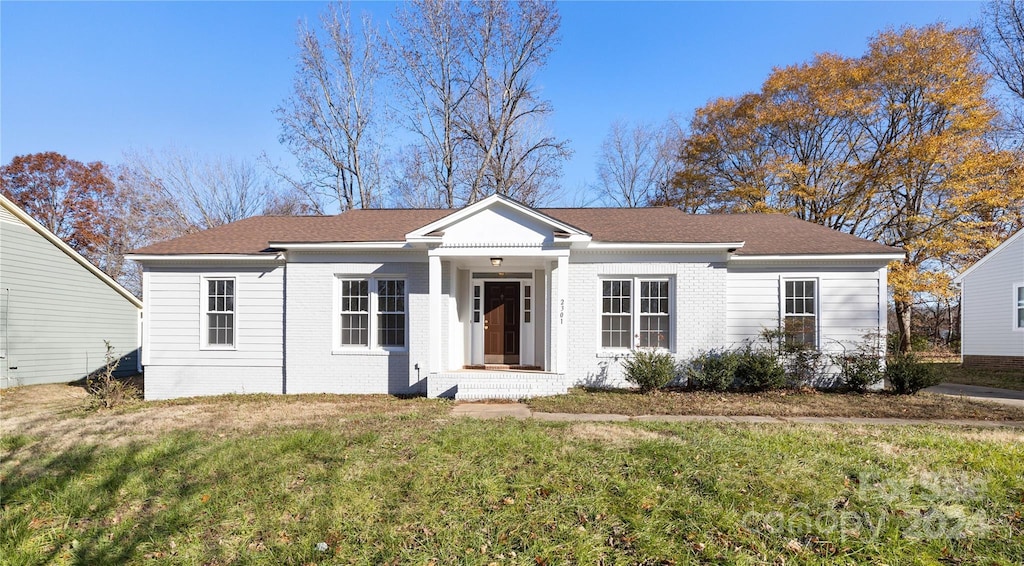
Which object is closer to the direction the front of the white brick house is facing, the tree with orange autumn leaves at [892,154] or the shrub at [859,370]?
the shrub

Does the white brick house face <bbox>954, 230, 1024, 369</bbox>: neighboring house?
no

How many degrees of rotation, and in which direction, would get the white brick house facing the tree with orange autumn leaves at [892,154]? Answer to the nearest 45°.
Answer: approximately 135° to its left

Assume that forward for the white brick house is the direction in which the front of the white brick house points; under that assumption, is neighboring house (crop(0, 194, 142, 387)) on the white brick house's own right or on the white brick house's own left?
on the white brick house's own right

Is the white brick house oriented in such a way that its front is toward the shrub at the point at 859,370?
no

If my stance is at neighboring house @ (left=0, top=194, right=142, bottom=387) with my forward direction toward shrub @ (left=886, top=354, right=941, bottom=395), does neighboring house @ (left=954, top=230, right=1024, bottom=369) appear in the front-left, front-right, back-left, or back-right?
front-left

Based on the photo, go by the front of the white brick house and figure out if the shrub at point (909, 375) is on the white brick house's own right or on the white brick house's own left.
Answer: on the white brick house's own left

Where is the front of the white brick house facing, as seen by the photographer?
facing the viewer
